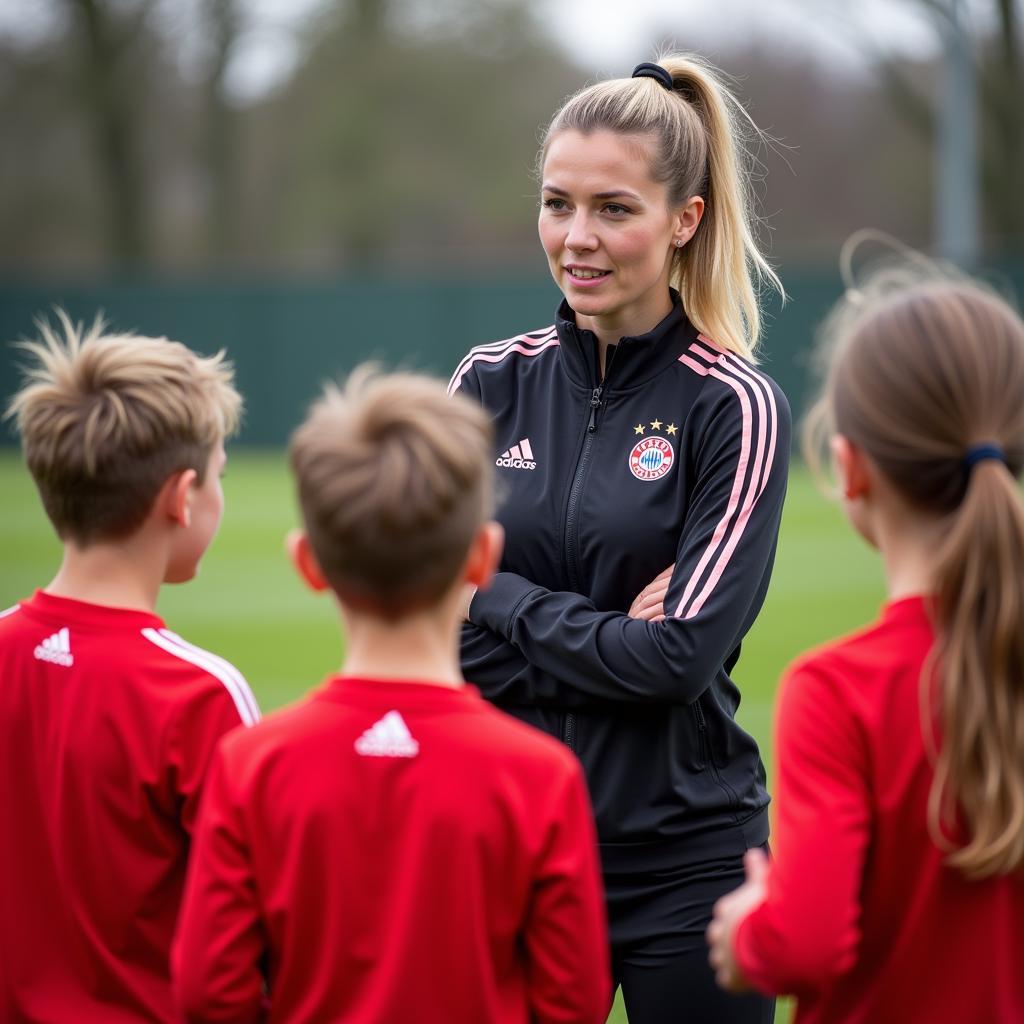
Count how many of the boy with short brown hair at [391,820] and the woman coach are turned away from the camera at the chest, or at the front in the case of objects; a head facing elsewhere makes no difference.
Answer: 1

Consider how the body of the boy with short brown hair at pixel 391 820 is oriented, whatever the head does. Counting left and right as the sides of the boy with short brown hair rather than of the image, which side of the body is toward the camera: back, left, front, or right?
back

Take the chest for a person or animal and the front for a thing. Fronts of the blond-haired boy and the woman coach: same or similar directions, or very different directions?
very different directions

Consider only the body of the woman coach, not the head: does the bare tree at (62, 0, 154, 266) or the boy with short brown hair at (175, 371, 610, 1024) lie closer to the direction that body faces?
the boy with short brown hair

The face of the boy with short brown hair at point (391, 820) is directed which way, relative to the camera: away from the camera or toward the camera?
away from the camera

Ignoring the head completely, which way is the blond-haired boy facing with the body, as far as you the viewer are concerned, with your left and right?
facing away from the viewer and to the right of the viewer

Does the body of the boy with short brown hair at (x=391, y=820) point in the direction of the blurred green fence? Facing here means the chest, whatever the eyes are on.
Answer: yes

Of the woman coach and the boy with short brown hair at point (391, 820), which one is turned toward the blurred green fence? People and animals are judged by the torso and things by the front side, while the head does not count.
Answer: the boy with short brown hair

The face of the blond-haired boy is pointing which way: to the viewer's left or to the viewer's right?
to the viewer's right

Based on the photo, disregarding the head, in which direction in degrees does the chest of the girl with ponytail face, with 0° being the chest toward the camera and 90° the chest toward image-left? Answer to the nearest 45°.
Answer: approximately 135°

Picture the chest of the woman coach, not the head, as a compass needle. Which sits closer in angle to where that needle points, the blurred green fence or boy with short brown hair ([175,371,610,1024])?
the boy with short brown hair

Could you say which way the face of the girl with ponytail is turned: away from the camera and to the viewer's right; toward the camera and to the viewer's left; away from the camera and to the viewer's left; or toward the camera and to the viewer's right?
away from the camera and to the viewer's left

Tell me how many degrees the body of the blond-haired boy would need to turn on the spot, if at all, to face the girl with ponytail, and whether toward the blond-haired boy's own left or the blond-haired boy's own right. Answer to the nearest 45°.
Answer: approximately 90° to the blond-haired boy's own right
